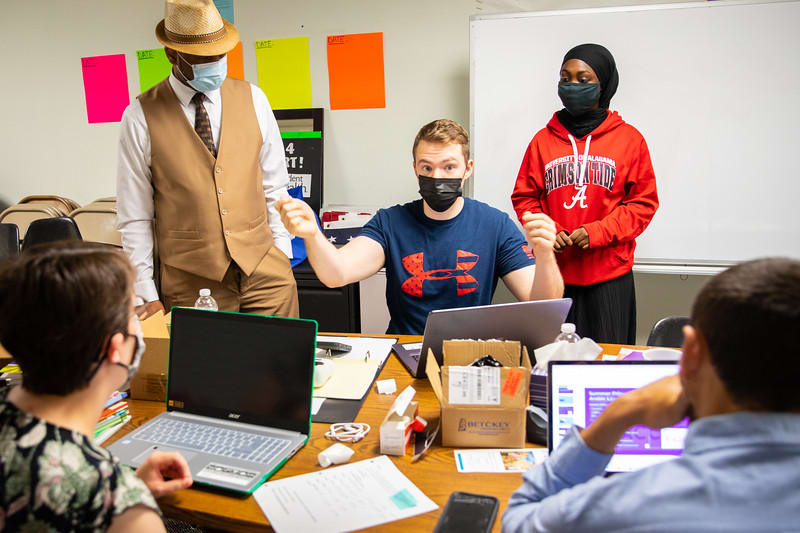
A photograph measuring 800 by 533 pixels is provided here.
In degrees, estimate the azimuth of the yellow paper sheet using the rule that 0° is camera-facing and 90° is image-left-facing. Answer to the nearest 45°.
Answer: approximately 0°

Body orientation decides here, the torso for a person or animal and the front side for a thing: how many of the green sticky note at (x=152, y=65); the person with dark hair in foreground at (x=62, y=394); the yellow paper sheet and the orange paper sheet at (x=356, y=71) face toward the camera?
3

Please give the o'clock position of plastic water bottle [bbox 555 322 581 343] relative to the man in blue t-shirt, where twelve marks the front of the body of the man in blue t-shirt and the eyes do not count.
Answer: The plastic water bottle is roughly at 11 o'clock from the man in blue t-shirt.

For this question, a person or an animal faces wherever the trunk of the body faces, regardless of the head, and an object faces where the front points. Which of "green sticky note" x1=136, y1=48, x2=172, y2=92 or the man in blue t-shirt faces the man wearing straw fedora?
the green sticky note
